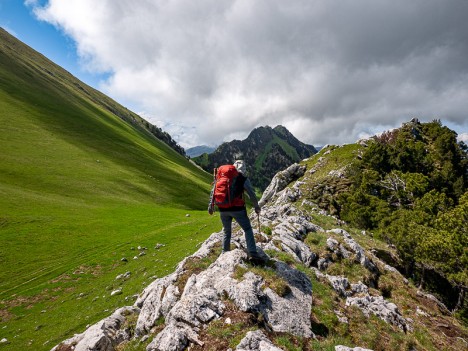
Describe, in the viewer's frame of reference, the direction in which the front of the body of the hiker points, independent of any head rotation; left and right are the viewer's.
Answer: facing away from the viewer and to the right of the viewer

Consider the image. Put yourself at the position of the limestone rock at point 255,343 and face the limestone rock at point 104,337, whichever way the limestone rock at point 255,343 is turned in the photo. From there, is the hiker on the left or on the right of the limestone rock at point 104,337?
right

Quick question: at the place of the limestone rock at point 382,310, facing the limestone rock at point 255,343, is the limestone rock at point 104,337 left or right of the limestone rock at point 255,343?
right

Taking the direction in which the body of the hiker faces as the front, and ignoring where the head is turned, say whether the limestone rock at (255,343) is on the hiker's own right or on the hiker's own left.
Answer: on the hiker's own right
